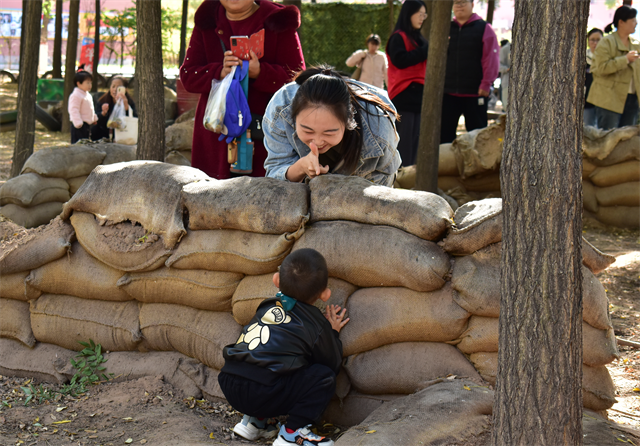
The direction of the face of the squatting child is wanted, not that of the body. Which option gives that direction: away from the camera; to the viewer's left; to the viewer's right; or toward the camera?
away from the camera

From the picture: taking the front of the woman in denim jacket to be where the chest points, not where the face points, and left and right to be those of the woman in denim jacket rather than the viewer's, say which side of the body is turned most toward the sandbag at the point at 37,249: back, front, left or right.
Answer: right

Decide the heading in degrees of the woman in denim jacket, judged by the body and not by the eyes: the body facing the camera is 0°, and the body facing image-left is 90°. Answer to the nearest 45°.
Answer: approximately 0°
